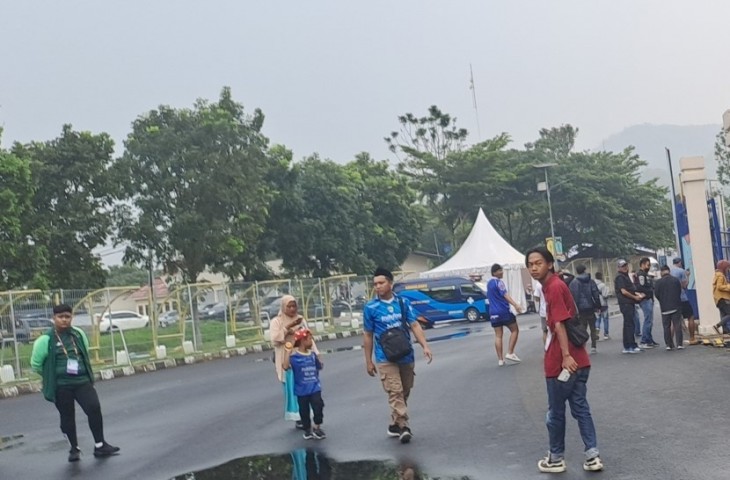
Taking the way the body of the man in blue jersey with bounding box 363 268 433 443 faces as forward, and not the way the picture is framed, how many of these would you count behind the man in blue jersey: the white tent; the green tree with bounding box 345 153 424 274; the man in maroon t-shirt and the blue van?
3

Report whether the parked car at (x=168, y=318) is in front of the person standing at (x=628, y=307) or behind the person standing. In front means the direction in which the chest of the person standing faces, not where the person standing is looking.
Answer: behind

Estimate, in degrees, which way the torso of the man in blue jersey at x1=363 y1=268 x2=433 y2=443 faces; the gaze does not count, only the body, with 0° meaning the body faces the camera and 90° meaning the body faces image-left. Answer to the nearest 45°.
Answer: approximately 0°

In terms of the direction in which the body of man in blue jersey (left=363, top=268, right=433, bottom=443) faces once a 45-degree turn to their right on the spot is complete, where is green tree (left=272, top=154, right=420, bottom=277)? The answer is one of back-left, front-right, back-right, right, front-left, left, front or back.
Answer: back-right

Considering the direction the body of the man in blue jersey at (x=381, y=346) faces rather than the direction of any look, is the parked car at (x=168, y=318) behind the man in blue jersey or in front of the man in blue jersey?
behind

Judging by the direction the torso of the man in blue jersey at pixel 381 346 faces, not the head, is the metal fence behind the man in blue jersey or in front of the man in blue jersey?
behind

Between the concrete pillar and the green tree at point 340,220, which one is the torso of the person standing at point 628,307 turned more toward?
the concrete pillar
